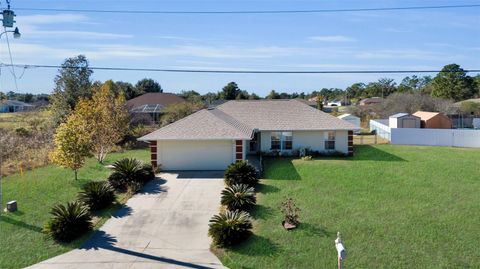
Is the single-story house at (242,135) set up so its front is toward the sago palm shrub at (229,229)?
yes

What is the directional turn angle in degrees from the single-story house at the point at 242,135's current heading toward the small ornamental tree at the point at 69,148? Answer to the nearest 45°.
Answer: approximately 45° to its right

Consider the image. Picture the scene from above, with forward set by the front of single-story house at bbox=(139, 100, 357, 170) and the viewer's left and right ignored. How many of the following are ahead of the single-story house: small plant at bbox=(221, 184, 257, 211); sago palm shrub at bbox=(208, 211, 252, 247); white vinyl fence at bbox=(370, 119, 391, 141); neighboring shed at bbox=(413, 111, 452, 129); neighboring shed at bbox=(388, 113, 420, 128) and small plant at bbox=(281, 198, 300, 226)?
3

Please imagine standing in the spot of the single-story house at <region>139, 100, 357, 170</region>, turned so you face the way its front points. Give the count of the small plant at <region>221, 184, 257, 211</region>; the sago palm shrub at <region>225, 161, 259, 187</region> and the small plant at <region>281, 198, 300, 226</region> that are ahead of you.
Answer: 3

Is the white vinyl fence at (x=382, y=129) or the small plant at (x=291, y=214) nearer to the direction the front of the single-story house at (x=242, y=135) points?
the small plant

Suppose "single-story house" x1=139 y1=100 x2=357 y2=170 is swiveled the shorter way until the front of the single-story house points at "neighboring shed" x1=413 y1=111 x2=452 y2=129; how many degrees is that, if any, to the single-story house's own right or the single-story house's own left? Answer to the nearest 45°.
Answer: approximately 135° to the single-story house's own left

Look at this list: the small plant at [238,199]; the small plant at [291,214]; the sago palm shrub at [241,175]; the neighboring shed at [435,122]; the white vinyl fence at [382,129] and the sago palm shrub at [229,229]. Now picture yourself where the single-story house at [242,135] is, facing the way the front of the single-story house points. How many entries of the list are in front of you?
4

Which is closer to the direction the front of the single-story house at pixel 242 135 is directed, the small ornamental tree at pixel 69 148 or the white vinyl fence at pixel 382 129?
the small ornamental tree

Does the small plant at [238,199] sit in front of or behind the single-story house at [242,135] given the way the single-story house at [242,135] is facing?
in front

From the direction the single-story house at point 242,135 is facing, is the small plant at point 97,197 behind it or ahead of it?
ahead

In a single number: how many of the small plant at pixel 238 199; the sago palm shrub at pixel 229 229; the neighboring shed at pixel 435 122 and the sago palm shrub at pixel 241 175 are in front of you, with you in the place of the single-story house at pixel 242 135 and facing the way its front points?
3

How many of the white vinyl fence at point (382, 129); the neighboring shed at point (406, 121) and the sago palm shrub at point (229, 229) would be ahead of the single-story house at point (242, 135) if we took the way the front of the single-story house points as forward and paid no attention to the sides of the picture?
1

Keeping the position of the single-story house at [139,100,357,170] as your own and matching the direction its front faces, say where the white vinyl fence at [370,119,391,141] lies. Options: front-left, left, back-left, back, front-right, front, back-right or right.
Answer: back-left

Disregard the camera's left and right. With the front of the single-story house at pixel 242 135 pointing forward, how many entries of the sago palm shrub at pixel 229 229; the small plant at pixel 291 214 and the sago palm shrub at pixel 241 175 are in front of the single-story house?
3

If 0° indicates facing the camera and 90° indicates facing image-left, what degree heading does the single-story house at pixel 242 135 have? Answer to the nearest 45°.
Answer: approximately 0°

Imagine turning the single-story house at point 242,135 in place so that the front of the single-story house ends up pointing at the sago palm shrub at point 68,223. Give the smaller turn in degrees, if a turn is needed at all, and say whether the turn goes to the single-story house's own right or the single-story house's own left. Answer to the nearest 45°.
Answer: approximately 45° to the single-story house's own right

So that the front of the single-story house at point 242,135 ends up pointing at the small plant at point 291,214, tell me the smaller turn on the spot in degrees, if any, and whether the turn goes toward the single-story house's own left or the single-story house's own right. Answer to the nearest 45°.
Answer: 0° — it already faces it

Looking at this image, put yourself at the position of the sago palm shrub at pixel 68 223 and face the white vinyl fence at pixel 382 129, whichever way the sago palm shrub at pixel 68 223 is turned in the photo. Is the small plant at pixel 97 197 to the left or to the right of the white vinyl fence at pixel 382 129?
left
